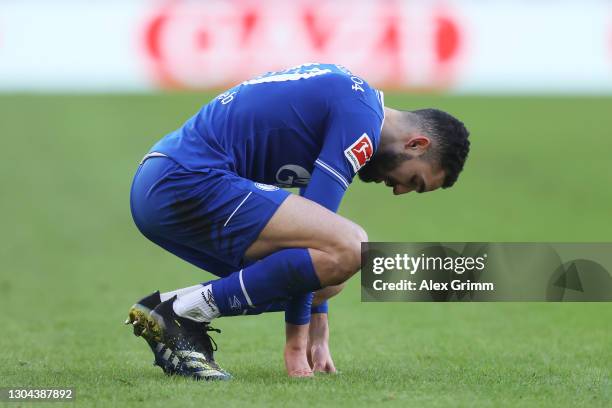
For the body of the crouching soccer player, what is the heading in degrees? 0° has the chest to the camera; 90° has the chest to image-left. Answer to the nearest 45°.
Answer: approximately 270°
